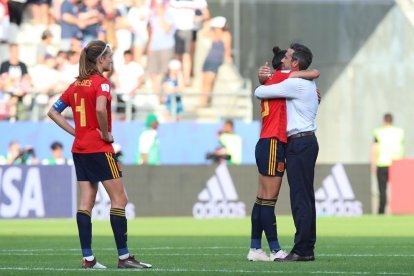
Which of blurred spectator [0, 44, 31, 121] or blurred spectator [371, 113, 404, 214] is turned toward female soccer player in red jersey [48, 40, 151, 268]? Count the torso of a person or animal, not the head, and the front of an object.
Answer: blurred spectator [0, 44, 31, 121]

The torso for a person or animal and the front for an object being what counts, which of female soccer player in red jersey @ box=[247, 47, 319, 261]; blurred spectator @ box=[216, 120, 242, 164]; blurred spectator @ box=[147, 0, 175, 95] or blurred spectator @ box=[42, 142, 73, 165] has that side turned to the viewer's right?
the female soccer player in red jersey

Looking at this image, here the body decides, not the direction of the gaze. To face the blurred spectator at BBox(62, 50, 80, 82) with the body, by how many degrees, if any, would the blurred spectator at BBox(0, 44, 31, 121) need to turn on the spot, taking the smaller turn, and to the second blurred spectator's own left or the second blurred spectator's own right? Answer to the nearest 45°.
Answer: approximately 90° to the second blurred spectator's own left

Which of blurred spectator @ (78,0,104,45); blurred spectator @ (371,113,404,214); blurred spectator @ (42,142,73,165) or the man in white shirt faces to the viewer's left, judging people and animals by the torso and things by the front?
the man in white shirt

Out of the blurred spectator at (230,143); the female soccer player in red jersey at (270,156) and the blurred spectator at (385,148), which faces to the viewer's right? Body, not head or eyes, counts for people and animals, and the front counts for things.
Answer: the female soccer player in red jersey

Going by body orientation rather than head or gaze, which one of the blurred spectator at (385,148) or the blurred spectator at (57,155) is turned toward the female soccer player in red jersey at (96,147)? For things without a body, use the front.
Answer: the blurred spectator at (57,155)
